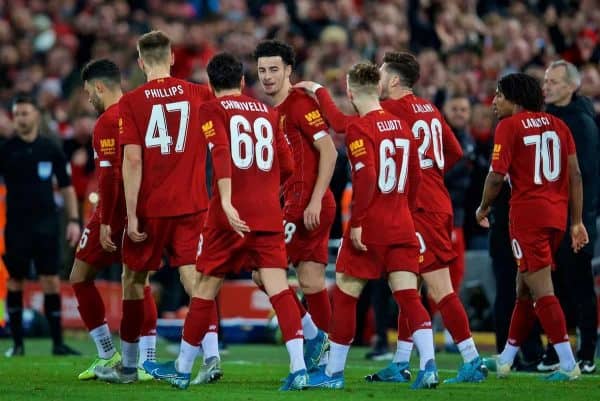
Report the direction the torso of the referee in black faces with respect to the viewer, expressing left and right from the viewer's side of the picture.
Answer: facing the viewer

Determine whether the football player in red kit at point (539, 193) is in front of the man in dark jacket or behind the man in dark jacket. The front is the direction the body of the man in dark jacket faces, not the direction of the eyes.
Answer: in front

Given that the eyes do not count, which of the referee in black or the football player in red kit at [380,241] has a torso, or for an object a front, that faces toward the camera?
the referee in black

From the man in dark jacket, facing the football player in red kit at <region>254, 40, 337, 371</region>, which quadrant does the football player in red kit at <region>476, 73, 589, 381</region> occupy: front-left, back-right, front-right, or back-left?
front-left

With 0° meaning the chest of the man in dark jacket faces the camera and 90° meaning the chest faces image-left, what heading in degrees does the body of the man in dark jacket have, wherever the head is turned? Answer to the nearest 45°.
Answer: approximately 45°

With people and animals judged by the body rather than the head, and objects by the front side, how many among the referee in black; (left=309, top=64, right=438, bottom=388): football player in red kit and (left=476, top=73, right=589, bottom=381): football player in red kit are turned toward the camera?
1

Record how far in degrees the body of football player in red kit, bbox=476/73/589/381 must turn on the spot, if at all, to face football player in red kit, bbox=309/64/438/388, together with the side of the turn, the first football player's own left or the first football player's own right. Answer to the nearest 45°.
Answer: approximately 90° to the first football player's own left

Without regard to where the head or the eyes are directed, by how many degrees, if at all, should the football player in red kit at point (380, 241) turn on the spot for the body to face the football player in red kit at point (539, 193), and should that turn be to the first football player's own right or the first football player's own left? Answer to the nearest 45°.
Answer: approximately 90° to the first football player's own right

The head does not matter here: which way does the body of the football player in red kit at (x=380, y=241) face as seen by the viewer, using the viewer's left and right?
facing away from the viewer and to the left of the viewer

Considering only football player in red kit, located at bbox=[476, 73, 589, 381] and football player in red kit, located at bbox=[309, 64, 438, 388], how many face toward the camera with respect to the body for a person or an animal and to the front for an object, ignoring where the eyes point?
0

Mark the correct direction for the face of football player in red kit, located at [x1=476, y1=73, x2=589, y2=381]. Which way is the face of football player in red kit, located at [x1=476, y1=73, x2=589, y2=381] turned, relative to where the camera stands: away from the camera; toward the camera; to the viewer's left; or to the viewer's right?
to the viewer's left

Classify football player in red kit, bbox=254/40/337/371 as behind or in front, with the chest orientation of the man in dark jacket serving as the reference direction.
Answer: in front

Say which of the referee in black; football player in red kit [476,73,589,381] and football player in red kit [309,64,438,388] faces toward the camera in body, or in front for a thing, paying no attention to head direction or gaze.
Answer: the referee in black
